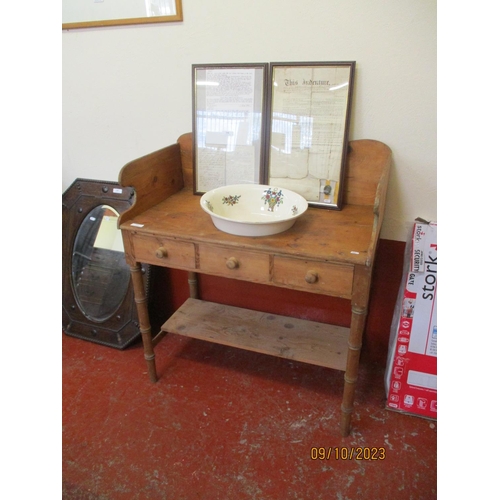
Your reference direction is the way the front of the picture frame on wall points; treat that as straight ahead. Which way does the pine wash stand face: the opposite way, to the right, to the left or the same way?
the same way

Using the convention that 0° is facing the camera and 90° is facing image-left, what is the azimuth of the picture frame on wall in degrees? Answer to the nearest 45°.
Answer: approximately 45°

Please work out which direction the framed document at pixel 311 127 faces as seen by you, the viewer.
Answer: facing the viewer and to the left of the viewer

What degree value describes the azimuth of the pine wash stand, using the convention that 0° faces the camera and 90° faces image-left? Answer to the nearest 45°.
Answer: approximately 45°
